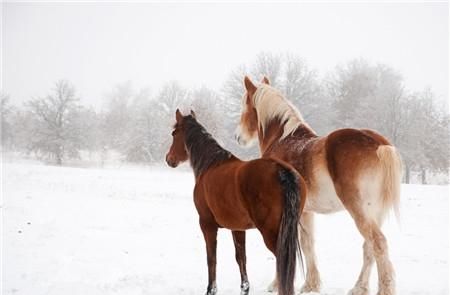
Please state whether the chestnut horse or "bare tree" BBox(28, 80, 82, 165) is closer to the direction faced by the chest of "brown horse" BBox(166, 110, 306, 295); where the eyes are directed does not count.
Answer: the bare tree

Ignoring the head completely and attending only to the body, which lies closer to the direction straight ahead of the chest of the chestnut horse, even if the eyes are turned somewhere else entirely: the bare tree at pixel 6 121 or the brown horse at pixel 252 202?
the bare tree

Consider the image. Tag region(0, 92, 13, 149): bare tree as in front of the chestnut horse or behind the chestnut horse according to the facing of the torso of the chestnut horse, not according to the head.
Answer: in front

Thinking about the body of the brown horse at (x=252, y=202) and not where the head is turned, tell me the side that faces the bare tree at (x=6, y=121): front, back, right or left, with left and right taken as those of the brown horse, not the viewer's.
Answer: front

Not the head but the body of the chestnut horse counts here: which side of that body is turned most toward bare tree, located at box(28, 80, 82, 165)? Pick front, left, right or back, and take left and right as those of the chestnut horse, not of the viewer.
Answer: front

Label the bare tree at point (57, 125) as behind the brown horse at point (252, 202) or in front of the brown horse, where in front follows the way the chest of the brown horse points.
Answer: in front

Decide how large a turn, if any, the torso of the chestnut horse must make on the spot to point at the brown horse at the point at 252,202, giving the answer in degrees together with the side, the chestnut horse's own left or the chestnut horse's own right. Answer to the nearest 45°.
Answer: approximately 90° to the chestnut horse's own left

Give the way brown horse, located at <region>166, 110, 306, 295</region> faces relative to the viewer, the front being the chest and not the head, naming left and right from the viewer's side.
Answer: facing away from the viewer and to the left of the viewer

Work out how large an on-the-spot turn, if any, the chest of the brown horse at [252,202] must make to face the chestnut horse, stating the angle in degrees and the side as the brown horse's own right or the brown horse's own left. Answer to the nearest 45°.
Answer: approximately 90° to the brown horse's own right

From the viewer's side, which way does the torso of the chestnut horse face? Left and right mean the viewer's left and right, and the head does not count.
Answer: facing away from the viewer and to the left of the viewer

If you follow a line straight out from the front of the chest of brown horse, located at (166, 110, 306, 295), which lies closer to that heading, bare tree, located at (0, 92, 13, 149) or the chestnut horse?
the bare tree

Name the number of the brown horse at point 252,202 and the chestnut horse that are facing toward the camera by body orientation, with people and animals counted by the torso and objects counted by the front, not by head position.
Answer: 0
